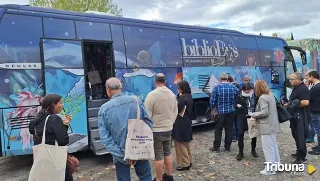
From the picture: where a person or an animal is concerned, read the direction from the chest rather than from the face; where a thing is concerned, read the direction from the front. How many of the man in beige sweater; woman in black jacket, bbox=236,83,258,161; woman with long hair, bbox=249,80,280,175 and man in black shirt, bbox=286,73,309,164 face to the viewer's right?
0

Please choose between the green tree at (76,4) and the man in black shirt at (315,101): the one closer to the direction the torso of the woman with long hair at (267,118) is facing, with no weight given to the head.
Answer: the green tree

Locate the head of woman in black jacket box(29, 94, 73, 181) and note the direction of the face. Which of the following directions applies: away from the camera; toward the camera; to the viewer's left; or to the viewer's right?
to the viewer's right

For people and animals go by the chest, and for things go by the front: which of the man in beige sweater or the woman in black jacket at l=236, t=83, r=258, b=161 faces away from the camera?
the man in beige sweater

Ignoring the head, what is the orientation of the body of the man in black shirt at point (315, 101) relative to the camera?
to the viewer's left

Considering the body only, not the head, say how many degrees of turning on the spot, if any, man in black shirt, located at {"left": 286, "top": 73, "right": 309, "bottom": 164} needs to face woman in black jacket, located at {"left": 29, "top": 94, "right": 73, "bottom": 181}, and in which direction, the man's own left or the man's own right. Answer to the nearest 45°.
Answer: approximately 45° to the man's own left

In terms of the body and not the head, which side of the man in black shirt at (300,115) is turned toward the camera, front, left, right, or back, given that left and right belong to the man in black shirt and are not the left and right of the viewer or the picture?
left

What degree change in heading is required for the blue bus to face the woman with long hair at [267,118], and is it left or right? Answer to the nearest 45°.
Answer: approximately 45° to its right

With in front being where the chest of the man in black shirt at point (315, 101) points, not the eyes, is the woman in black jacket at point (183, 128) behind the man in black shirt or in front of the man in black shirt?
in front

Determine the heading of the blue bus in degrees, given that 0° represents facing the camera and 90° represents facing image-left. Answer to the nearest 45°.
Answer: approximately 225°

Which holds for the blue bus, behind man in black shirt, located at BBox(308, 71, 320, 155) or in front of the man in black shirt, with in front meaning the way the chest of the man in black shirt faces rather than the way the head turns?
in front

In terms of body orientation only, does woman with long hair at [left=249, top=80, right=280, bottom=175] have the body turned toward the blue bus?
yes

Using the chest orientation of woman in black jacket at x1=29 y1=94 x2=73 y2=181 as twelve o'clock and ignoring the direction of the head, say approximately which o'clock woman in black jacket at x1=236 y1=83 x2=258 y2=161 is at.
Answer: woman in black jacket at x1=236 y1=83 x2=258 y2=161 is roughly at 11 o'clock from woman in black jacket at x1=29 y1=94 x2=73 y2=181.
